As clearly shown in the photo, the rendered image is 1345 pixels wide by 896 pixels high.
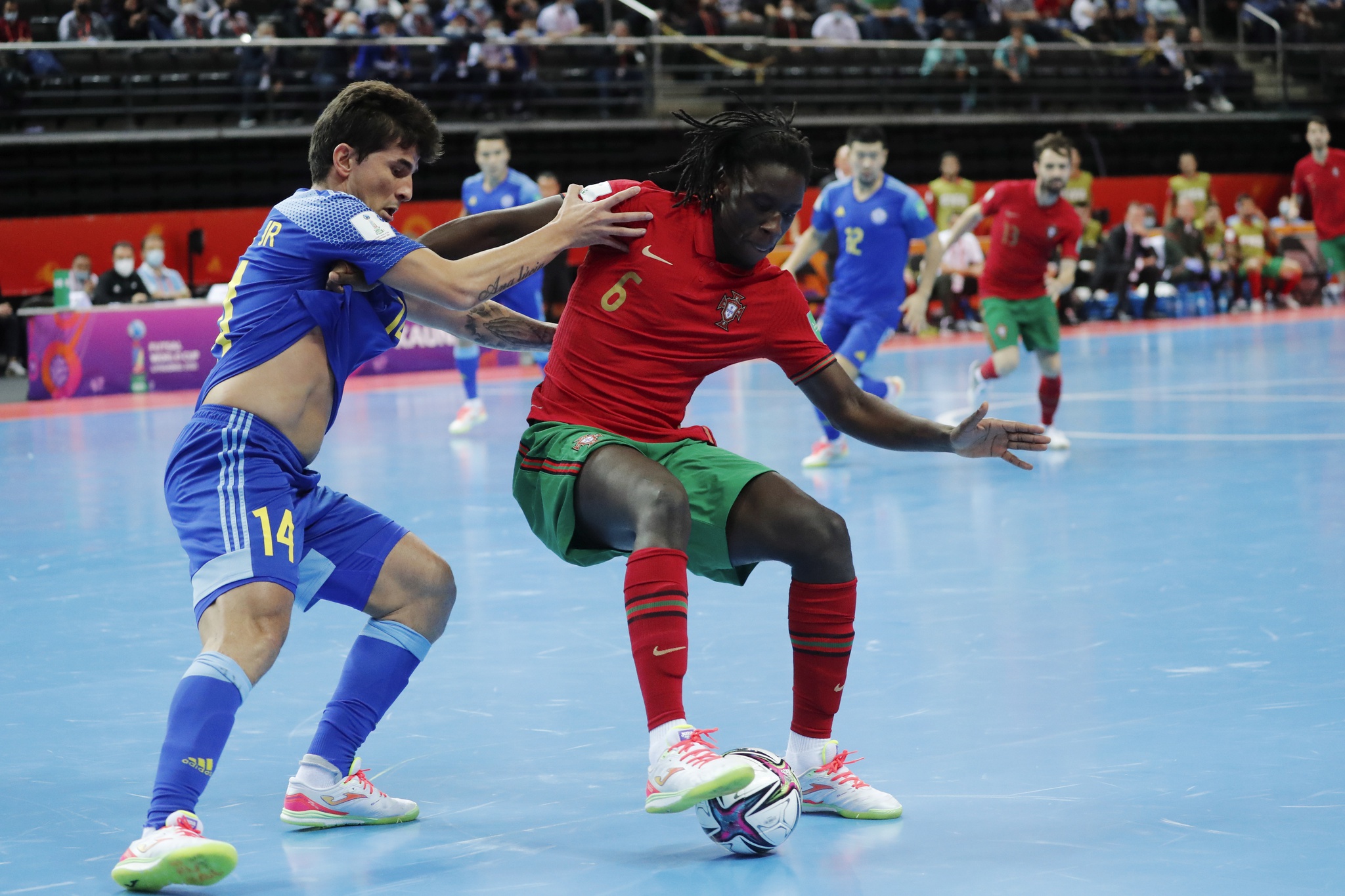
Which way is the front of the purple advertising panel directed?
toward the camera

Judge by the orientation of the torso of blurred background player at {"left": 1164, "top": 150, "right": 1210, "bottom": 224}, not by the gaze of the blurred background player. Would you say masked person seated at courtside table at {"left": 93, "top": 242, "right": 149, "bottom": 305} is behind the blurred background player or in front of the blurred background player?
in front

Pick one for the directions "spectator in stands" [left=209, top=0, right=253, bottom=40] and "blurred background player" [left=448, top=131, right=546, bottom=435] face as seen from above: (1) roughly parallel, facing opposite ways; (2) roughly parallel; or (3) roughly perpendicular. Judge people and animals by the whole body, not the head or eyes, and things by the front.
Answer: roughly parallel

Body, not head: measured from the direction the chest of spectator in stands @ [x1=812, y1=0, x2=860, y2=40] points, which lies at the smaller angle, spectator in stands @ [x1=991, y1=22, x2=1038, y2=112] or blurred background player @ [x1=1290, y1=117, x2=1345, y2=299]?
the blurred background player

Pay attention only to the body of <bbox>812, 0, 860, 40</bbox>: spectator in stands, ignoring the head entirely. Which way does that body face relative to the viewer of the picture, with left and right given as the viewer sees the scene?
facing the viewer

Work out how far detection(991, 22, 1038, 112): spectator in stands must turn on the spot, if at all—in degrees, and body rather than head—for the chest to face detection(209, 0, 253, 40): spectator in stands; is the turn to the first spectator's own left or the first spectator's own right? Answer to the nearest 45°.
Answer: approximately 45° to the first spectator's own right

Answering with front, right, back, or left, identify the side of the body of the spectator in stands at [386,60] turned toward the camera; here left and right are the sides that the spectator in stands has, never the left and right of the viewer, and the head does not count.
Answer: front

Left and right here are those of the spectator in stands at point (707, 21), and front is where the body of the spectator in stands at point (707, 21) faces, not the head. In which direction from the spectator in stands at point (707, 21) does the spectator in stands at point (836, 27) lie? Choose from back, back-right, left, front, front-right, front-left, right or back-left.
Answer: back-left

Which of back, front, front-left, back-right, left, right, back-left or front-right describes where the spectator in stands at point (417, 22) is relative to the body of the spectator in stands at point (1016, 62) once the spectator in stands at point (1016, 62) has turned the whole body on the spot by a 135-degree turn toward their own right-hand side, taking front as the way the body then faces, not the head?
left

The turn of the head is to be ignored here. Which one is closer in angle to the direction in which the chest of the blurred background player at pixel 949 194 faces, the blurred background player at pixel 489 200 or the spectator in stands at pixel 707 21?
the blurred background player

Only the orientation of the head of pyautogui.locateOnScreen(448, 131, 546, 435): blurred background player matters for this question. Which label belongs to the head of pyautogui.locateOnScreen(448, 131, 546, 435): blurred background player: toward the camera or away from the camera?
toward the camera
